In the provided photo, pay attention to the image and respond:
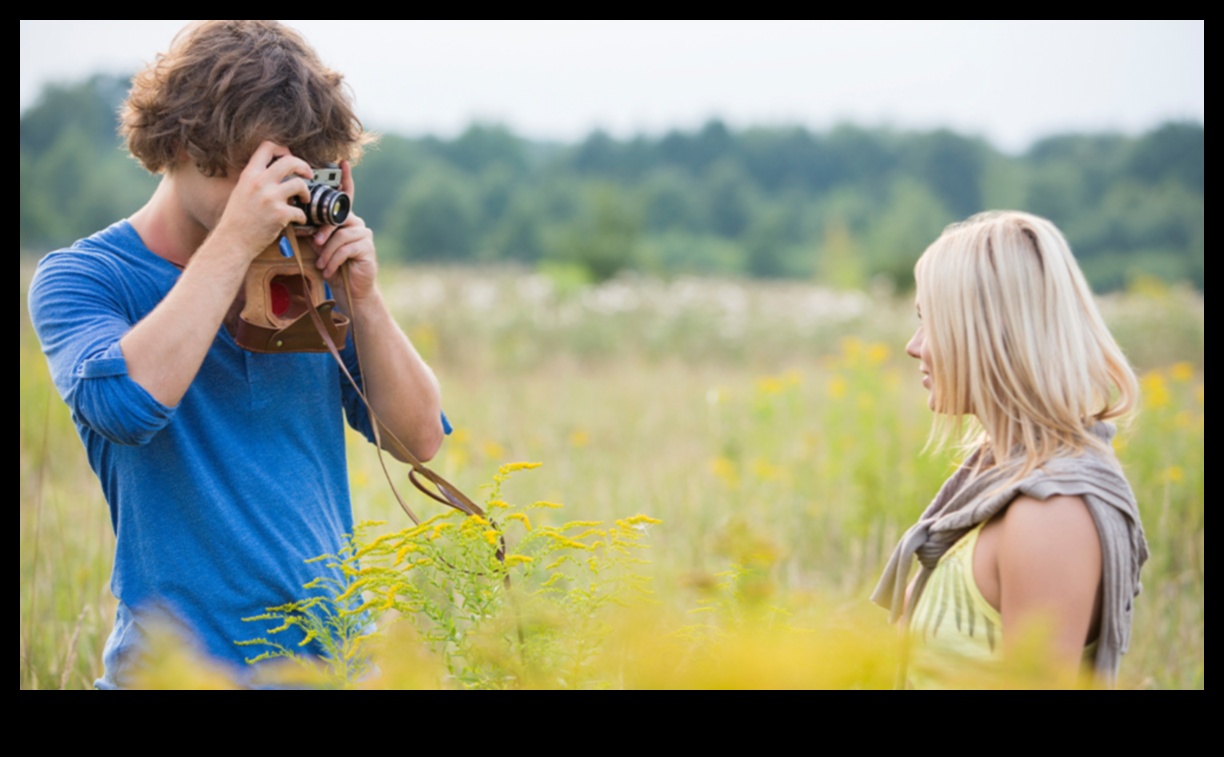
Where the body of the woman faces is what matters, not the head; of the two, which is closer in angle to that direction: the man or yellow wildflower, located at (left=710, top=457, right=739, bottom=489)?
the man

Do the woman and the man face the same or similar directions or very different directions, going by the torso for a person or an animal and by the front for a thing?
very different directions

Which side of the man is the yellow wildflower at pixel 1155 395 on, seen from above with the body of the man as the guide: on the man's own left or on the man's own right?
on the man's own left

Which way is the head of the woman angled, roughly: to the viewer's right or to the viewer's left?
to the viewer's left

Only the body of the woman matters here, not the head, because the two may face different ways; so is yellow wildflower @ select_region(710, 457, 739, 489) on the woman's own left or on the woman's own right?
on the woman's own right

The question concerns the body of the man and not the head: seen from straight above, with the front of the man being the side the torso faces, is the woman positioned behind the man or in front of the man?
in front

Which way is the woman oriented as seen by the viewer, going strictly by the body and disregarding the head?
to the viewer's left

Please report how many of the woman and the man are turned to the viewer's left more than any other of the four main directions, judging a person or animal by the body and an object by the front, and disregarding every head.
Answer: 1

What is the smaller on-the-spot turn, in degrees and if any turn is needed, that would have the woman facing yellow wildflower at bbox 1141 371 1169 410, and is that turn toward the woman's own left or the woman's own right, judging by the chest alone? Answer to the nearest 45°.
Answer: approximately 90° to the woman's own right
